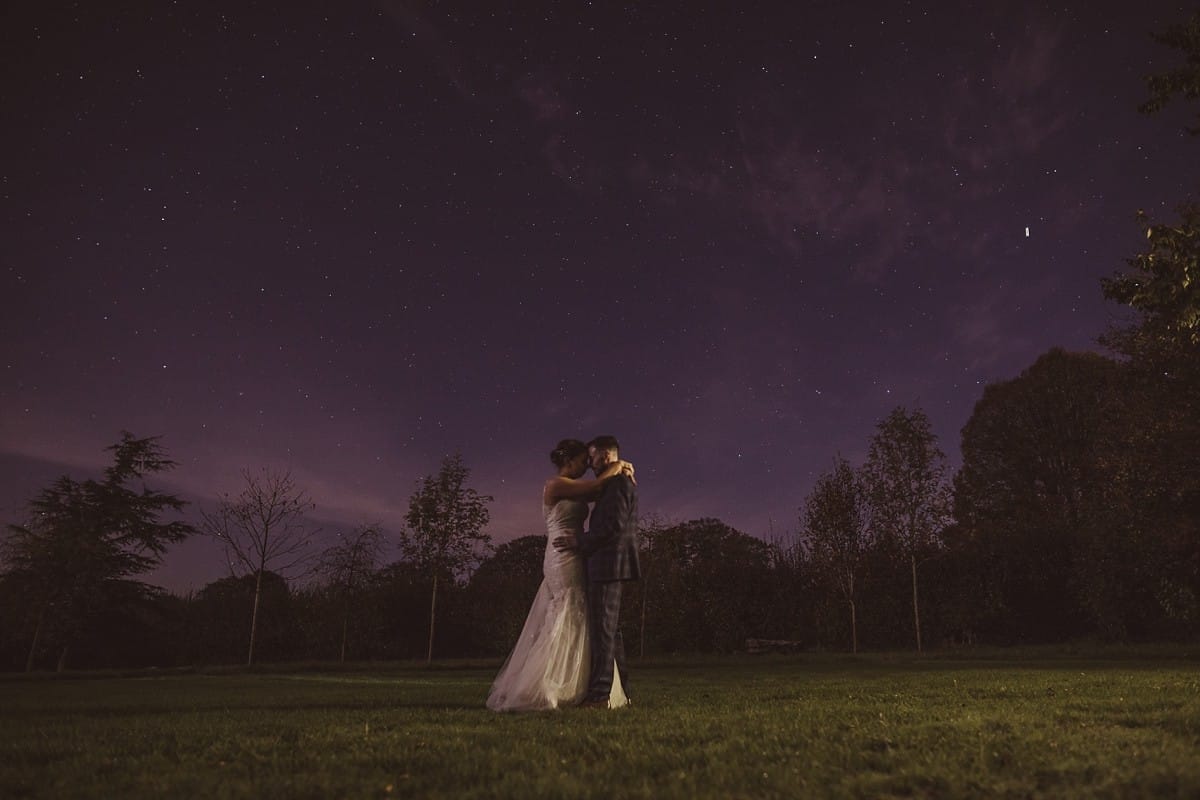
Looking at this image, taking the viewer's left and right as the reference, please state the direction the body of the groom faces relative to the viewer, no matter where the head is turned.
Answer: facing to the left of the viewer

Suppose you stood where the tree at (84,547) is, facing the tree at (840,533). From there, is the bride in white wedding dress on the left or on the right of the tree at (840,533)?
right

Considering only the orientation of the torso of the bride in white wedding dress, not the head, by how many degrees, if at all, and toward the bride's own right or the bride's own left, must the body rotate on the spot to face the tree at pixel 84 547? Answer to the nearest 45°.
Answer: approximately 135° to the bride's own left

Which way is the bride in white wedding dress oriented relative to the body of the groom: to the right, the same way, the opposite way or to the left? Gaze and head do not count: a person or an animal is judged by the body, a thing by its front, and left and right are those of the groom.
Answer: the opposite way

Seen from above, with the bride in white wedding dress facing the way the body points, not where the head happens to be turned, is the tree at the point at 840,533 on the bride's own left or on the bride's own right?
on the bride's own left

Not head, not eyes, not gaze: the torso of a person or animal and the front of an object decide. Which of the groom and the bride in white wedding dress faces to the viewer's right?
the bride in white wedding dress

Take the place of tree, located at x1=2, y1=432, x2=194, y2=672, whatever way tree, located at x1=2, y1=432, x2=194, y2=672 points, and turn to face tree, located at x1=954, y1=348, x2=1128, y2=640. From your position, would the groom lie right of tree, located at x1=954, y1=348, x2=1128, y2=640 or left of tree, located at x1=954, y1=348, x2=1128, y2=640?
right

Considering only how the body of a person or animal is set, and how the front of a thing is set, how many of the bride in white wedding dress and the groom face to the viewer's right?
1

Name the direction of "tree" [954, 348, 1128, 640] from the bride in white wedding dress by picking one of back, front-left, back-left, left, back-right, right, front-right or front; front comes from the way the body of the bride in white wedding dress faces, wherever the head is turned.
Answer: front-left

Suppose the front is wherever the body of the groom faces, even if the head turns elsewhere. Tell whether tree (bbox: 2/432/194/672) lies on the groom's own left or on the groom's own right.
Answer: on the groom's own right

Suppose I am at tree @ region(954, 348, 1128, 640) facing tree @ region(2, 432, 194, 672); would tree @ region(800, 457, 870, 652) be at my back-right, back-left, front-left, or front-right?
front-left

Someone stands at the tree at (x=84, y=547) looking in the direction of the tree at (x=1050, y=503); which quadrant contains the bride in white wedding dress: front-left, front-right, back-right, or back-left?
front-right

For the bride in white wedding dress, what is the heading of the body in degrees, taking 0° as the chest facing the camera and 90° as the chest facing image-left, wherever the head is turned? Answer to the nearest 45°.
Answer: approximately 270°
